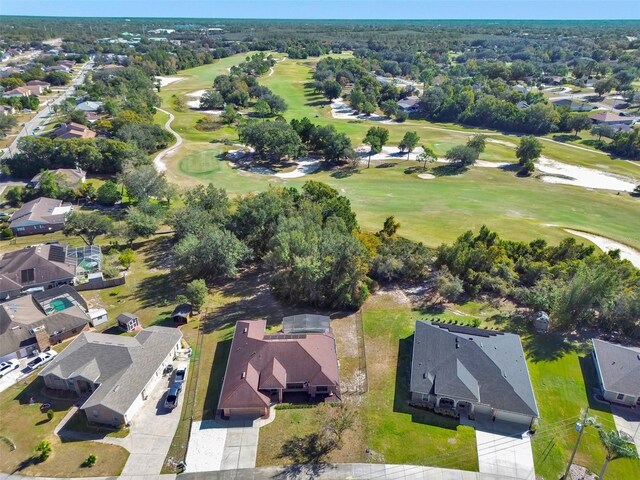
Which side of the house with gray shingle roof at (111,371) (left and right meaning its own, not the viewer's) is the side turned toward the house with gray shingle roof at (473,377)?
left

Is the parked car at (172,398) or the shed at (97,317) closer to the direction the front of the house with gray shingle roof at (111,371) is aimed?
the parked car

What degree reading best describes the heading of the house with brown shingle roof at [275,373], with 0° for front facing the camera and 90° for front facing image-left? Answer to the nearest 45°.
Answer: approximately 0°

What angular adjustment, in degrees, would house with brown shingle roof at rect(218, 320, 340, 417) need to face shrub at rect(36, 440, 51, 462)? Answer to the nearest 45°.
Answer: approximately 90° to its right

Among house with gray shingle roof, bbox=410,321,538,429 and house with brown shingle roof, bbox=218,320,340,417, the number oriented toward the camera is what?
2

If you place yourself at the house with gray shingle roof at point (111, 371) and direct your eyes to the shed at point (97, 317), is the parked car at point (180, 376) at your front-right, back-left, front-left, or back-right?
back-right

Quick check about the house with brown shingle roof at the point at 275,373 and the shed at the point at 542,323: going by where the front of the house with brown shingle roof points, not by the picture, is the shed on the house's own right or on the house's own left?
on the house's own left
